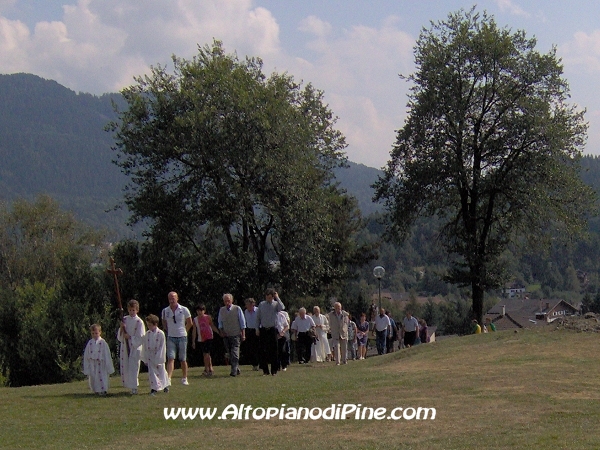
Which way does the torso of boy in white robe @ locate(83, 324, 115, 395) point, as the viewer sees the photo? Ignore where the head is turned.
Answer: toward the camera

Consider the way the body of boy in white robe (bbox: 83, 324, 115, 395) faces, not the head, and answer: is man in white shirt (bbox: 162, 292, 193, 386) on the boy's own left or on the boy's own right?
on the boy's own left

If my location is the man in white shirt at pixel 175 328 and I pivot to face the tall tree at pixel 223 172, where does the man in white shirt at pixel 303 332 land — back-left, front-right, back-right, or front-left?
front-right

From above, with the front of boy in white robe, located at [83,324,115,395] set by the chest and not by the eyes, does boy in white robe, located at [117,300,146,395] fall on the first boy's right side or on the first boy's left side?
on the first boy's left side

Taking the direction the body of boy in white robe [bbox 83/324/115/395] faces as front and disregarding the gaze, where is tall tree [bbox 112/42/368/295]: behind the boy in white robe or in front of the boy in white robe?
behind

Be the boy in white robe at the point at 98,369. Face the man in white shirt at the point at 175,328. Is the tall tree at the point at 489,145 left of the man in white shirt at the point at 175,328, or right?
left

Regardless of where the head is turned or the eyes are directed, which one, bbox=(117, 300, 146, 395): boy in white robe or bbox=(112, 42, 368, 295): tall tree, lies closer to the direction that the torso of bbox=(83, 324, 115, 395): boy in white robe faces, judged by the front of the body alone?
the boy in white robe

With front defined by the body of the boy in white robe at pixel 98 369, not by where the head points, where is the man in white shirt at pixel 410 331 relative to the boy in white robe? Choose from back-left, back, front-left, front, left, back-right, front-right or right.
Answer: back-left

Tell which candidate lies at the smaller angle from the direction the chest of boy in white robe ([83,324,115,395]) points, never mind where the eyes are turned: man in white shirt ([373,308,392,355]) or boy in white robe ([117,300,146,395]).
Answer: the boy in white robe

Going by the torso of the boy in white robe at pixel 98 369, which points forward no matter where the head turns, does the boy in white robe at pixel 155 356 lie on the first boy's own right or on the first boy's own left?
on the first boy's own left

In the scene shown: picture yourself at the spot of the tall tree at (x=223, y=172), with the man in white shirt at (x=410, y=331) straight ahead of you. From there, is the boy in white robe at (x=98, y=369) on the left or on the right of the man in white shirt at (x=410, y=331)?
right
